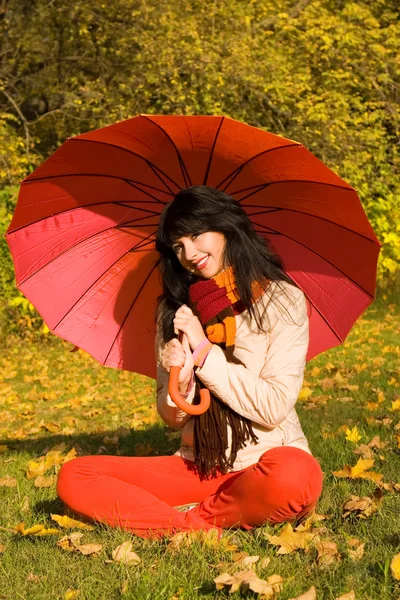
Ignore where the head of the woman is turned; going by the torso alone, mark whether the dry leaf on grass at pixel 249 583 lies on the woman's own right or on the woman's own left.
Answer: on the woman's own left

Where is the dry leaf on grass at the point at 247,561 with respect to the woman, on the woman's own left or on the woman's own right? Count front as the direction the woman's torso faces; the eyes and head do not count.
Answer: on the woman's own left

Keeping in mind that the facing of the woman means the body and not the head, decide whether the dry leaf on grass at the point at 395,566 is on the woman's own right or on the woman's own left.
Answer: on the woman's own left

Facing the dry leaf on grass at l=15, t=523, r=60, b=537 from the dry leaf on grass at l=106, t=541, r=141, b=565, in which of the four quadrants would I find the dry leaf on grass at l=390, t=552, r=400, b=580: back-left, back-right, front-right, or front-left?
back-right

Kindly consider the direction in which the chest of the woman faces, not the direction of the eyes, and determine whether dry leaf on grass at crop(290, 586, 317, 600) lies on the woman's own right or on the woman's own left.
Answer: on the woman's own left

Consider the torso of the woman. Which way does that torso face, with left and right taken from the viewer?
facing the viewer and to the left of the viewer
